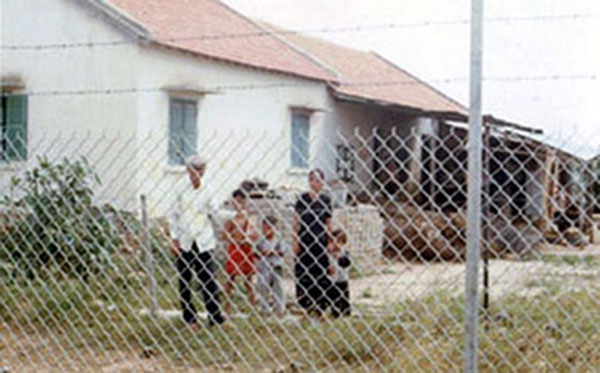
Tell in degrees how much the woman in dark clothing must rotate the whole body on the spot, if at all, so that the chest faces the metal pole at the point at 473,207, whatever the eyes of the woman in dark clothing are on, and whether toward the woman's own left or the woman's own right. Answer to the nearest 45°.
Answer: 0° — they already face it

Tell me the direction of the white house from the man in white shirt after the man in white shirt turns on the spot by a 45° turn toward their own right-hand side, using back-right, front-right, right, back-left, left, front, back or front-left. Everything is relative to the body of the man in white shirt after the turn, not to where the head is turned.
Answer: back-right

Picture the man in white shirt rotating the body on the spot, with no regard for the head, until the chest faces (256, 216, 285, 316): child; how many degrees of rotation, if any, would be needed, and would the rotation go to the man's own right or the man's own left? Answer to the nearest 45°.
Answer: approximately 135° to the man's own left

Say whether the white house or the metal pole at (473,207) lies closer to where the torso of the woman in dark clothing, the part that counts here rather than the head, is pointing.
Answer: the metal pole

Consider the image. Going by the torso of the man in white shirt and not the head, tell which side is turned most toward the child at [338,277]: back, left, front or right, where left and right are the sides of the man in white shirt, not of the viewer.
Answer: left

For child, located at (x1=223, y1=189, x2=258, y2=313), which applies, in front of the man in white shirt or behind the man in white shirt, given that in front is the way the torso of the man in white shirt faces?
behind

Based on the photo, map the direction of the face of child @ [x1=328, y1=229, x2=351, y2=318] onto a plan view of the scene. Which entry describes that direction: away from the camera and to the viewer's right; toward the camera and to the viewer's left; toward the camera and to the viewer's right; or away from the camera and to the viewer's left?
toward the camera and to the viewer's left

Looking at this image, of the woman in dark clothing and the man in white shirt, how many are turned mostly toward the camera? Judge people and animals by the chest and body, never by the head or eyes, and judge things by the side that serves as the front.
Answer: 2

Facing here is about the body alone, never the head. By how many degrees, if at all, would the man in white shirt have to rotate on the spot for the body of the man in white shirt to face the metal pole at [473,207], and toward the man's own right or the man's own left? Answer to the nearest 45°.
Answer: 0° — they already face it

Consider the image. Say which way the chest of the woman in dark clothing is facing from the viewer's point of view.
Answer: toward the camera

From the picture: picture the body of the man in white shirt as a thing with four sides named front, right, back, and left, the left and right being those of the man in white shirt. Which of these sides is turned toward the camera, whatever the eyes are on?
front

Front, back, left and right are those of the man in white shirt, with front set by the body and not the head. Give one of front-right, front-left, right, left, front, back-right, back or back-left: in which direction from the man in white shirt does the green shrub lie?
back-right
